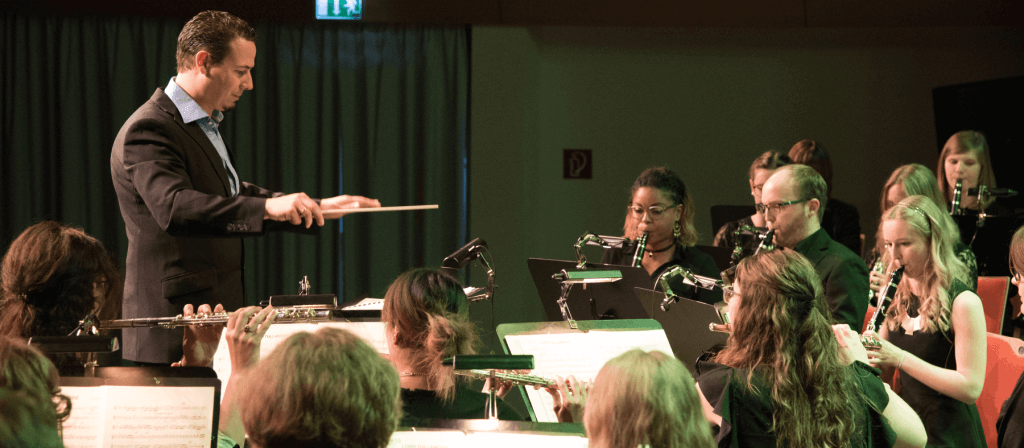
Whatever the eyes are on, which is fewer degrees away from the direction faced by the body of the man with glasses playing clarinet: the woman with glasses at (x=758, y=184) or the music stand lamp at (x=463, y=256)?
the music stand lamp

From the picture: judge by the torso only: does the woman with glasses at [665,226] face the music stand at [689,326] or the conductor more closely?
the conductor

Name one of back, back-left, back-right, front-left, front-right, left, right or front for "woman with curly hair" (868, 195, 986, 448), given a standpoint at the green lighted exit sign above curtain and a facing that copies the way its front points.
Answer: front-left

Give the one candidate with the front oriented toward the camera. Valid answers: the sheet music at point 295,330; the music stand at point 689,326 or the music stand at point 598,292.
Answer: the sheet music

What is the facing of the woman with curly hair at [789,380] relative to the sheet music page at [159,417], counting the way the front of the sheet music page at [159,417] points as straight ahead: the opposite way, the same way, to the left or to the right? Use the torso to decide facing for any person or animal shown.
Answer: the opposite way

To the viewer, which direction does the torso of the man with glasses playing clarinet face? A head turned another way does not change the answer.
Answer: to the viewer's left

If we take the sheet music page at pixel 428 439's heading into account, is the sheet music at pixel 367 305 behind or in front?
behind

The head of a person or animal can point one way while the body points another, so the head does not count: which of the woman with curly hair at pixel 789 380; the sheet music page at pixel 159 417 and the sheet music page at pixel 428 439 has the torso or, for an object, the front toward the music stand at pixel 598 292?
the woman with curly hair

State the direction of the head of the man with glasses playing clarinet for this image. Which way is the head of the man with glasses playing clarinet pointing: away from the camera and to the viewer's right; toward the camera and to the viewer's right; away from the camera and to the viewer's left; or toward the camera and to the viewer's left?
toward the camera and to the viewer's left

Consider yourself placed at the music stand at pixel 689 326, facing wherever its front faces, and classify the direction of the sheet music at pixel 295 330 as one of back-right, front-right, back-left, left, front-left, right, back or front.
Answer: back-left

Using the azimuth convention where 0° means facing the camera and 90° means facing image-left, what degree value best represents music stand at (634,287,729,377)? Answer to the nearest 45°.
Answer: approximately 225°

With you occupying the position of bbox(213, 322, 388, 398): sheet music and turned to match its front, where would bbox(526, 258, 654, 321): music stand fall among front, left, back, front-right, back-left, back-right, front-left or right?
left

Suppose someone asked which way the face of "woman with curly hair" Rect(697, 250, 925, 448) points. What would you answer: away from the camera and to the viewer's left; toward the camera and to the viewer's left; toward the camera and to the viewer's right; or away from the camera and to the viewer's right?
away from the camera and to the viewer's left

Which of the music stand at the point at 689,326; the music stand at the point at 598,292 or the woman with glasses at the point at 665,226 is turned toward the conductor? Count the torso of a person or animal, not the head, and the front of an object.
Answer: the woman with glasses

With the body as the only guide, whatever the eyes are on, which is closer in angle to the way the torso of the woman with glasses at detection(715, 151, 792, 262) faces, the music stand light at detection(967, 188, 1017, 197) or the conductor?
the conductor
